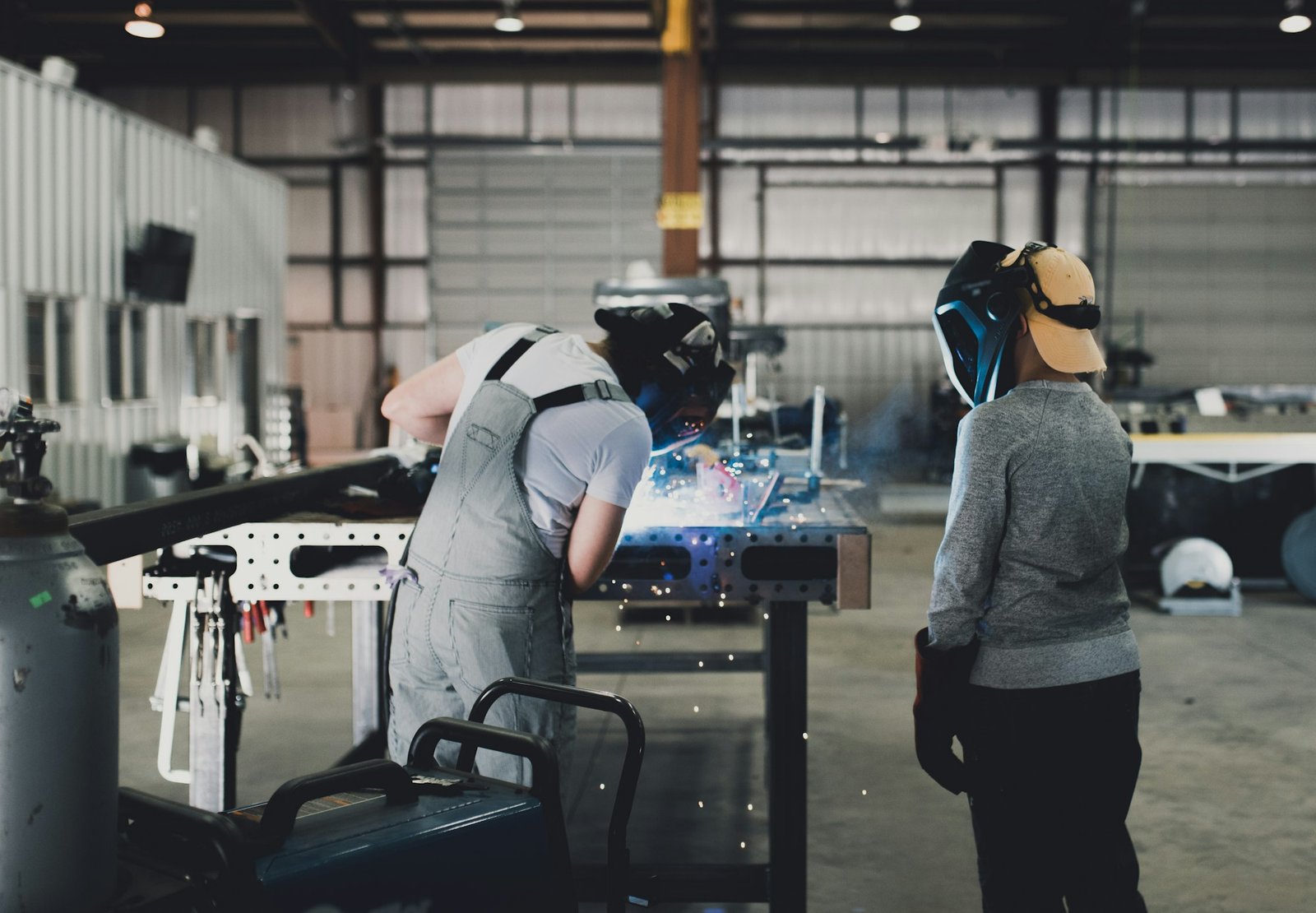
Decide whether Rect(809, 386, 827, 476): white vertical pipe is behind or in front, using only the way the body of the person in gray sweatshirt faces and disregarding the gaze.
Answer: in front

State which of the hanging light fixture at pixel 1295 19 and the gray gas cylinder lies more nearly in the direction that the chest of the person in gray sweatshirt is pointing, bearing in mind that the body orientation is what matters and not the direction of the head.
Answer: the hanging light fixture

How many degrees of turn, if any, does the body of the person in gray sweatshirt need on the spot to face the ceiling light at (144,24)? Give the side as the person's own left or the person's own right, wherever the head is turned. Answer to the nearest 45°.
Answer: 0° — they already face it

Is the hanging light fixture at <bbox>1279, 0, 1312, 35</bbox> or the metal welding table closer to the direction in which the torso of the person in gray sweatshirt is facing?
the metal welding table

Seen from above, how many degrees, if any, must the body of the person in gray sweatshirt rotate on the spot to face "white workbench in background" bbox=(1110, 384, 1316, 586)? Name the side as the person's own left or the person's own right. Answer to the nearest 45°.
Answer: approximately 45° to the person's own right

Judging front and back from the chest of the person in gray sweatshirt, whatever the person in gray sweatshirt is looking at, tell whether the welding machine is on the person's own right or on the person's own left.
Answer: on the person's own left

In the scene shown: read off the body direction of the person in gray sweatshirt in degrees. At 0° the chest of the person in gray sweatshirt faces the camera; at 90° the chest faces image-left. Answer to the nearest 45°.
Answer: approximately 135°

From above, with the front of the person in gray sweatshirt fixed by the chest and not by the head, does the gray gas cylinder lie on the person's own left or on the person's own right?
on the person's own left

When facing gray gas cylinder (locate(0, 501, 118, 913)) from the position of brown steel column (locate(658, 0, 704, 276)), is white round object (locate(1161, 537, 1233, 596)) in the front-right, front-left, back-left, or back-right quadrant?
front-left

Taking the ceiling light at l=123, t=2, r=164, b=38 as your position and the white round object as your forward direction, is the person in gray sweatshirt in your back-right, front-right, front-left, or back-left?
front-right

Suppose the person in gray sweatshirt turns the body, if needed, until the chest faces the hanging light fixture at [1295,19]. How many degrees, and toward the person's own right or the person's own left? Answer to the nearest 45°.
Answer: approximately 45° to the person's own right

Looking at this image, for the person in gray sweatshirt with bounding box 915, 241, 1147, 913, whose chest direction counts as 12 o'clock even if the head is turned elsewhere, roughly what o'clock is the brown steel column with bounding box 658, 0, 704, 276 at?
The brown steel column is roughly at 1 o'clock from the person in gray sweatshirt.

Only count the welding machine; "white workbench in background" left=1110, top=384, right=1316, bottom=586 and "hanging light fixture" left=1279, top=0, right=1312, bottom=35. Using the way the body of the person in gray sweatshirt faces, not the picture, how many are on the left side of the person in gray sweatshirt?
1
